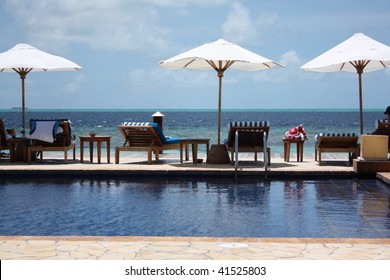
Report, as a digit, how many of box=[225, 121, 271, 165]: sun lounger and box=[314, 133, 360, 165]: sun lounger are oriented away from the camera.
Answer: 2

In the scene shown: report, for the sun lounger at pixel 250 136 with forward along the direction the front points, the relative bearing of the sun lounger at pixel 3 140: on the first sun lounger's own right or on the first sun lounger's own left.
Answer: on the first sun lounger's own left

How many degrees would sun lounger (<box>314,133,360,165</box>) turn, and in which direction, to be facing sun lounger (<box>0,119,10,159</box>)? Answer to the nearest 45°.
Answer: approximately 90° to its left

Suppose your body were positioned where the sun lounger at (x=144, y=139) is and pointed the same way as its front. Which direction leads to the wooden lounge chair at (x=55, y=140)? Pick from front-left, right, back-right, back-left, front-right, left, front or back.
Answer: back-left

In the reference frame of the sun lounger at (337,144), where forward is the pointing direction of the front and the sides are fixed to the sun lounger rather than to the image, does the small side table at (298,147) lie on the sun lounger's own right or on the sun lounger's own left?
on the sun lounger's own left

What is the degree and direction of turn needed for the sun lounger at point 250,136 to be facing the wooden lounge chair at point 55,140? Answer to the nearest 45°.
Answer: approximately 90° to its left

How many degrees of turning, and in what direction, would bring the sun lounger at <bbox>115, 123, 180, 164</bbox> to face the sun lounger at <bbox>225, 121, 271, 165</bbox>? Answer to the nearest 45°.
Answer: approximately 45° to its right

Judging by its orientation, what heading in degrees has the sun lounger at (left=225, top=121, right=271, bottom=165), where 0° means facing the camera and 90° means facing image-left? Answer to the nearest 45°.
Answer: approximately 180°

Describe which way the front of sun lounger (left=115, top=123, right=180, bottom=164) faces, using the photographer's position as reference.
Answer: facing away from the viewer and to the right of the viewer

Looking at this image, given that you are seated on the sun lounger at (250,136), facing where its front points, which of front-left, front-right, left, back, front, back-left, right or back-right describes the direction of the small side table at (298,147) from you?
front-right

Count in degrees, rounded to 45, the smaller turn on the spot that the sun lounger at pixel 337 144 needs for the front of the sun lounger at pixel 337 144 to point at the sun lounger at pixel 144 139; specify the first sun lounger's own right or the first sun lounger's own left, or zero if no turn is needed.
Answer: approximately 90° to the first sun lounger's own left

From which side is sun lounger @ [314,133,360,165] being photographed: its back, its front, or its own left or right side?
back
